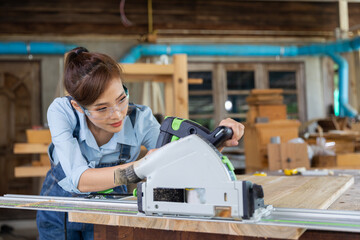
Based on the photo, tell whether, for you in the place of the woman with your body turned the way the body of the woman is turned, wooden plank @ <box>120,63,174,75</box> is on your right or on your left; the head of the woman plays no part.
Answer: on your left

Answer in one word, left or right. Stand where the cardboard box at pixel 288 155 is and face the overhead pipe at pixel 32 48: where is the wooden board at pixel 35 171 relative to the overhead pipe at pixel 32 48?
left

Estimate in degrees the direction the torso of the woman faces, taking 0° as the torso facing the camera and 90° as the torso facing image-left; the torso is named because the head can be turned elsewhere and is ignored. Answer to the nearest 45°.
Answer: approximately 315°

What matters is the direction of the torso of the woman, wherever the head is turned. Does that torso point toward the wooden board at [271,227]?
yes

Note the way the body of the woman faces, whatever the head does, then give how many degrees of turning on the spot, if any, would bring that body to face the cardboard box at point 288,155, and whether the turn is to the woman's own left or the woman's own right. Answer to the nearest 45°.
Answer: approximately 90° to the woman's own left

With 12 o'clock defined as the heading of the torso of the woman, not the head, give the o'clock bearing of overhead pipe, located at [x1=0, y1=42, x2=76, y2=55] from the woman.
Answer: The overhead pipe is roughly at 7 o'clock from the woman.

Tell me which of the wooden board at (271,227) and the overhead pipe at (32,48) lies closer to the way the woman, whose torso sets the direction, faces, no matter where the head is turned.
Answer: the wooden board
